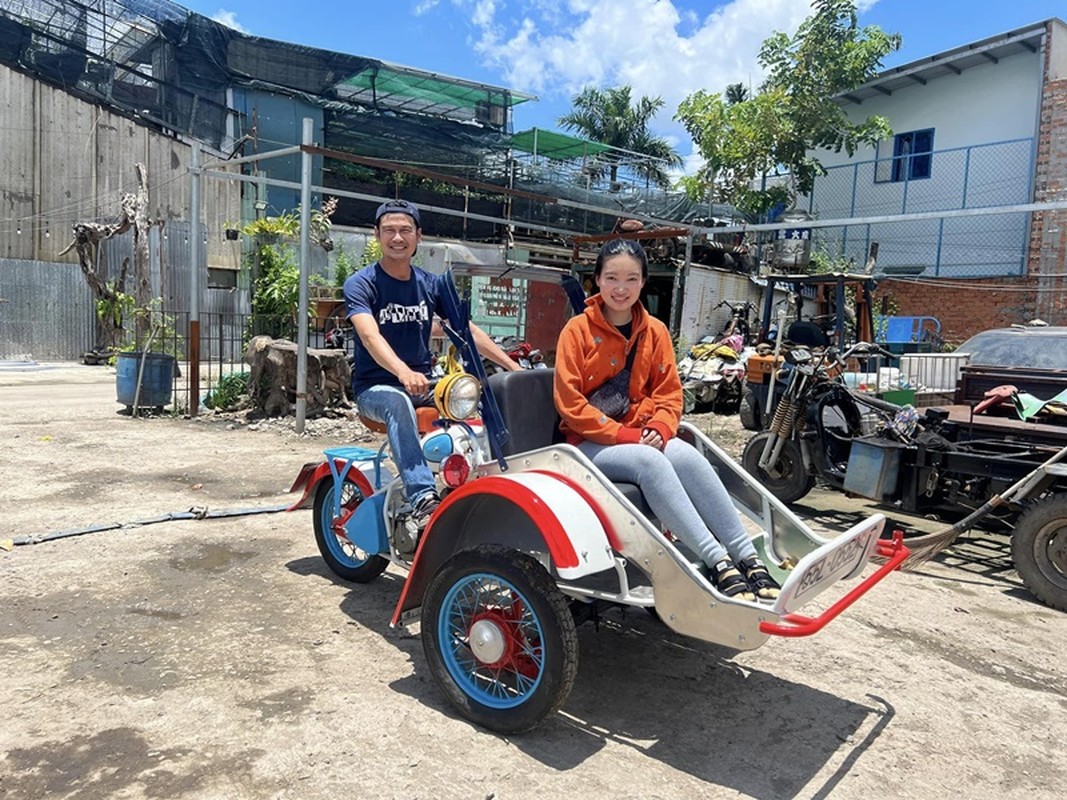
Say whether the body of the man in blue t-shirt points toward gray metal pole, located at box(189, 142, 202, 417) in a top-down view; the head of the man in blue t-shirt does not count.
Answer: no

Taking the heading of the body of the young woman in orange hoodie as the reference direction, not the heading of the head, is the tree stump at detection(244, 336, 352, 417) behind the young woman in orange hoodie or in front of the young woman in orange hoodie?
behind

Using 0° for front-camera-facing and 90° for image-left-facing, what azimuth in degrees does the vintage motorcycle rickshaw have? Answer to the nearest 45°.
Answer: approximately 315°

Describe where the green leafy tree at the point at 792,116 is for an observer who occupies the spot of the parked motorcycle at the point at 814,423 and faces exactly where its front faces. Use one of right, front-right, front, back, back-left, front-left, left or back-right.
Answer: back-right

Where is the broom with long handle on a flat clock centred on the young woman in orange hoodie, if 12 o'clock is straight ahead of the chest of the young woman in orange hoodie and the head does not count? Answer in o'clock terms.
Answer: The broom with long handle is roughly at 9 o'clock from the young woman in orange hoodie.

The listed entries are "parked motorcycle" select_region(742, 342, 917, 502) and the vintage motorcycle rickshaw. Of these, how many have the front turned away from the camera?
0

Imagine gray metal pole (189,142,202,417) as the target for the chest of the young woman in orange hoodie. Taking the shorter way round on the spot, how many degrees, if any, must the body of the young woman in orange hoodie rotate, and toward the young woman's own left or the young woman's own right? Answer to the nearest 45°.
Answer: approximately 180°

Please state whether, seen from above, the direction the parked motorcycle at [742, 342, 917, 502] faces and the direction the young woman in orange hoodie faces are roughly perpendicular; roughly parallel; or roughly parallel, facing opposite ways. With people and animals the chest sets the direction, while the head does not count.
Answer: roughly perpendicular

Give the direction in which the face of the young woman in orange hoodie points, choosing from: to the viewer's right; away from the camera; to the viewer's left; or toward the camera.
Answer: toward the camera

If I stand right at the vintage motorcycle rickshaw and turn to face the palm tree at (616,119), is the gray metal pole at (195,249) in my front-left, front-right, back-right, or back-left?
front-left

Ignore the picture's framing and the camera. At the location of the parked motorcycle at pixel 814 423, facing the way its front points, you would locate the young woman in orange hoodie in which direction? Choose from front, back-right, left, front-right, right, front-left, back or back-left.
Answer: front-left

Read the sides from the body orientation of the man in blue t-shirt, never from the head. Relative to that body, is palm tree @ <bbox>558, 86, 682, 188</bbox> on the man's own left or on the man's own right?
on the man's own left

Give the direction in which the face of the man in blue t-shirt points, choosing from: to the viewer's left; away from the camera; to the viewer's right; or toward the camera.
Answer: toward the camera

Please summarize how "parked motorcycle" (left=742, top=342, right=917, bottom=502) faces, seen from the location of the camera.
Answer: facing the viewer and to the left of the viewer

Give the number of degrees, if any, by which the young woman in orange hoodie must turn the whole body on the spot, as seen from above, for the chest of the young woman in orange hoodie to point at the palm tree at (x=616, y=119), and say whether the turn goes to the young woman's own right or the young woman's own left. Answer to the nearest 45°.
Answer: approximately 135° to the young woman's own left
